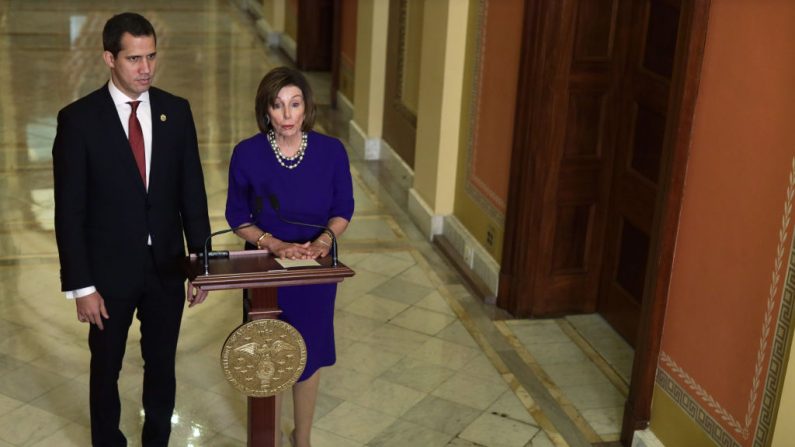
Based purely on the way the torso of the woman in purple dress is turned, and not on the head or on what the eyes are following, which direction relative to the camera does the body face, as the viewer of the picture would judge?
toward the camera

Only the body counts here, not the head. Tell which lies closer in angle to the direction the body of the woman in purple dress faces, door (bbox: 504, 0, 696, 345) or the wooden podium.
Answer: the wooden podium

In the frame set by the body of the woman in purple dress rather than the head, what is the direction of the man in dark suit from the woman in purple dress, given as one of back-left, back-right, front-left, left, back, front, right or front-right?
right

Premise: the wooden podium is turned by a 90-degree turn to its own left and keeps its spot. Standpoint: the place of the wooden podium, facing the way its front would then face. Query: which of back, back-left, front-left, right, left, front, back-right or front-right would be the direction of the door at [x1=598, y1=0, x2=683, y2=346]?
front-left

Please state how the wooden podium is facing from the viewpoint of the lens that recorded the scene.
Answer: facing the viewer

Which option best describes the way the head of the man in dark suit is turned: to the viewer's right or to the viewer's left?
to the viewer's right

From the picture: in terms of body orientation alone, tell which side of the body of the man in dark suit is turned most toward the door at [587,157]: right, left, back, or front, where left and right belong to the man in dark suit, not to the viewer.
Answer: left

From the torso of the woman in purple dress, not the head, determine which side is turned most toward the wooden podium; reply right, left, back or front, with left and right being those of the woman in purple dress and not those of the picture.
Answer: front

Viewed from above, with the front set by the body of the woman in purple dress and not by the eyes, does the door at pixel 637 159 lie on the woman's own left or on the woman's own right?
on the woman's own left

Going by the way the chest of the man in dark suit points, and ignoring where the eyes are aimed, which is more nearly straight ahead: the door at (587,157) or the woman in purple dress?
the woman in purple dress

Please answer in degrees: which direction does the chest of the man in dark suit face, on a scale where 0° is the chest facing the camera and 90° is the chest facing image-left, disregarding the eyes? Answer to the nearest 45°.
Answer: approximately 315°

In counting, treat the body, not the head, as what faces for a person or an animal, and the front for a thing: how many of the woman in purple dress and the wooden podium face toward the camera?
2

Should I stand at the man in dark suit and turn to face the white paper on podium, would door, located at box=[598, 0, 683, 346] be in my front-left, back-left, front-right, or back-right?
front-left
